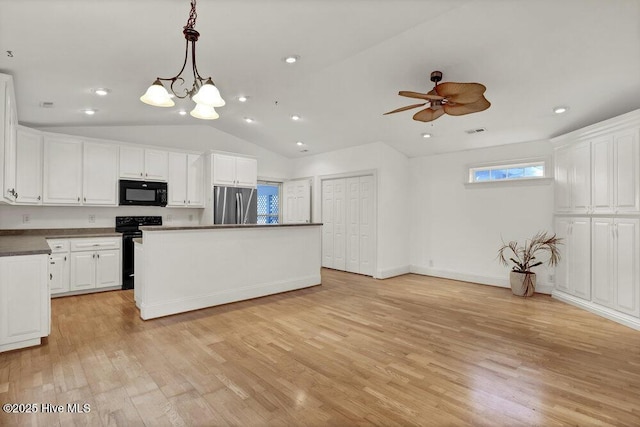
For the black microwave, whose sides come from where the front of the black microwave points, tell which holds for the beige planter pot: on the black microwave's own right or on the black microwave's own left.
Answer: on the black microwave's own left

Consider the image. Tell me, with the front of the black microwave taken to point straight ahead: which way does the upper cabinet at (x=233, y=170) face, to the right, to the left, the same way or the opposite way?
the same way

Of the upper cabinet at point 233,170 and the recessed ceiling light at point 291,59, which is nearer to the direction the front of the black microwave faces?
the recessed ceiling light

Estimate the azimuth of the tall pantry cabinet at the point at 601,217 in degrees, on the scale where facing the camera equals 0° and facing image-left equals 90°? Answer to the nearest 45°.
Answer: approximately 45°

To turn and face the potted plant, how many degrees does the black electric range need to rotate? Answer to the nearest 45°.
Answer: approximately 45° to its left

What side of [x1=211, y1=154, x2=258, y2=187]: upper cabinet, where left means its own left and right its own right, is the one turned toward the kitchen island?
front

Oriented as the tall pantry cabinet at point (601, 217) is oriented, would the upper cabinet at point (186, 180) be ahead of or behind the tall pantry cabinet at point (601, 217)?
ahead

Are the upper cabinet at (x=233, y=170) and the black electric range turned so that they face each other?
no

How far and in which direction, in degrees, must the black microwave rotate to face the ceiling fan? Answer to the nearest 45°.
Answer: approximately 45° to its left

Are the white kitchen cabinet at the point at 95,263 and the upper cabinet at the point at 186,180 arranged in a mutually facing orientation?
no

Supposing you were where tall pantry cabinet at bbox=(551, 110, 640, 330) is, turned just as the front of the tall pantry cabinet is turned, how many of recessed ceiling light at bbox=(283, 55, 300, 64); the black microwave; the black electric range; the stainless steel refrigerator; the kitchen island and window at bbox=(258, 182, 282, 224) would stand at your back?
0

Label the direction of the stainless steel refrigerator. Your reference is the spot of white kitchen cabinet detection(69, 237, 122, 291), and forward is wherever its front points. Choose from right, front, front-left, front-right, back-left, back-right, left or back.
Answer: left

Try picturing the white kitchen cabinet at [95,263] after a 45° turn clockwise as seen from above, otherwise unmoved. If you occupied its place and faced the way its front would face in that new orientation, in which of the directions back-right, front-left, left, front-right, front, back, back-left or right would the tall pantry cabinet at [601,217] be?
left

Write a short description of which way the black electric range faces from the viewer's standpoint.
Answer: facing the viewer

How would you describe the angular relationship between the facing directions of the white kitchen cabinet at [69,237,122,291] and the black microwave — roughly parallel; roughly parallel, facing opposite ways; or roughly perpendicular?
roughly parallel

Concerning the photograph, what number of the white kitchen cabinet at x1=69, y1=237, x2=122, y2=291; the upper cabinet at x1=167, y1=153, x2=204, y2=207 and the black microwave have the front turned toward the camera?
3

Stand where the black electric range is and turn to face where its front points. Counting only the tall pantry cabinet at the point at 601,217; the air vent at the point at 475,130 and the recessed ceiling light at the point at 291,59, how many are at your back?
0

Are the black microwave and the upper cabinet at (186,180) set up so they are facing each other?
no

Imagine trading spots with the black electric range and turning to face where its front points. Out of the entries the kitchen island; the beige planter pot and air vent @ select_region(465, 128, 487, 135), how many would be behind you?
0

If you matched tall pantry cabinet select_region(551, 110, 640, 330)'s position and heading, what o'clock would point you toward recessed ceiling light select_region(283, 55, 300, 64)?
The recessed ceiling light is roughly at 12 o'clock from the tall pantry cabinet.
